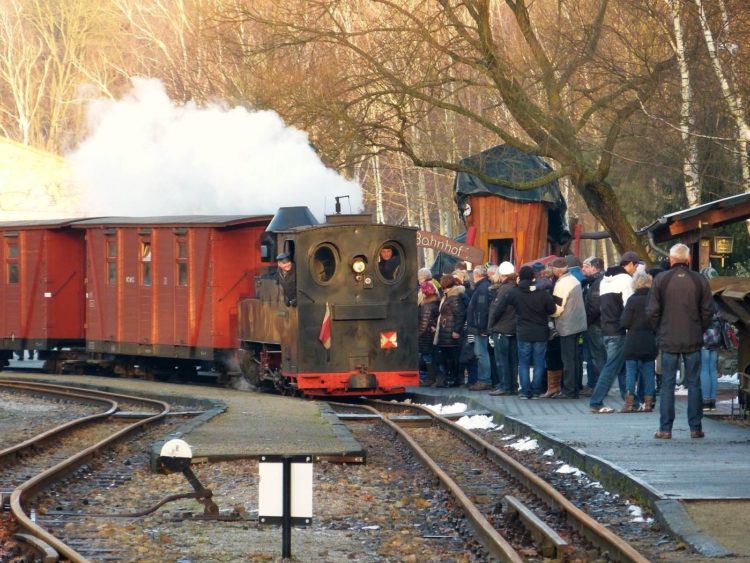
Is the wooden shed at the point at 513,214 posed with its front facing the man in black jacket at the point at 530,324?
yes

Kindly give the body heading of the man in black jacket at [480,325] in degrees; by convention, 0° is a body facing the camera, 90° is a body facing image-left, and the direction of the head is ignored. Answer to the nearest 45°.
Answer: approximately 90°

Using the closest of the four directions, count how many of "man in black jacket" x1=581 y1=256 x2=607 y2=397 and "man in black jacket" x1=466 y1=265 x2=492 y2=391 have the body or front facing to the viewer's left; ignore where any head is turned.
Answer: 2

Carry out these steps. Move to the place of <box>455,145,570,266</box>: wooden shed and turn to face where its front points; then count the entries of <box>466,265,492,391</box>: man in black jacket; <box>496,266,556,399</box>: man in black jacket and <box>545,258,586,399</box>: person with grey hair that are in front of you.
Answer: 3

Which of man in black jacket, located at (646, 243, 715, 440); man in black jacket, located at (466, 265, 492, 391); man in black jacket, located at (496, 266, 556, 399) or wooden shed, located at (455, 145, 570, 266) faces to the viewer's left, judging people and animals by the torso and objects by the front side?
man in black jacket, located at (466, 265, 492, 391)

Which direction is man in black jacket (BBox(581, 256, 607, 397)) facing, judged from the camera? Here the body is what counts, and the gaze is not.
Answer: to the viewer's left

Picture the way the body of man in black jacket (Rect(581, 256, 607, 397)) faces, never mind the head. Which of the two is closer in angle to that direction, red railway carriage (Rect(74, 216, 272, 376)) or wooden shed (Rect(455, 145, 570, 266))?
the red railway carriage

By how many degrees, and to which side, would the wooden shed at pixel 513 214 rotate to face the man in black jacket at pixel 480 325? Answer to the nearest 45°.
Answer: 0° — it already faces them

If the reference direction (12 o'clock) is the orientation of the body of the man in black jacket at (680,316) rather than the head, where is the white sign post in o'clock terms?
The white sign post is roughly at 7 o'clock from the man in black jacket.

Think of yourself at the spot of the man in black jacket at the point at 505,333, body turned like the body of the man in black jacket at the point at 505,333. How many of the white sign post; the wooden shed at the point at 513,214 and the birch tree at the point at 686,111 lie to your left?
1

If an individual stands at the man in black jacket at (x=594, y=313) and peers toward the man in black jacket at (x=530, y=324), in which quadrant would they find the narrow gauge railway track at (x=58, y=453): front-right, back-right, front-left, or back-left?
front-left

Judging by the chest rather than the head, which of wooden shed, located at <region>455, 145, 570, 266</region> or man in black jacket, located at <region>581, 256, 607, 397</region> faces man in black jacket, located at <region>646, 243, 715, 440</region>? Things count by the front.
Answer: the wooden shed

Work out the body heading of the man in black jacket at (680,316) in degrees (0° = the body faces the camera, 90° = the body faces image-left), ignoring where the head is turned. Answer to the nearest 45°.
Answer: approximately 180°
